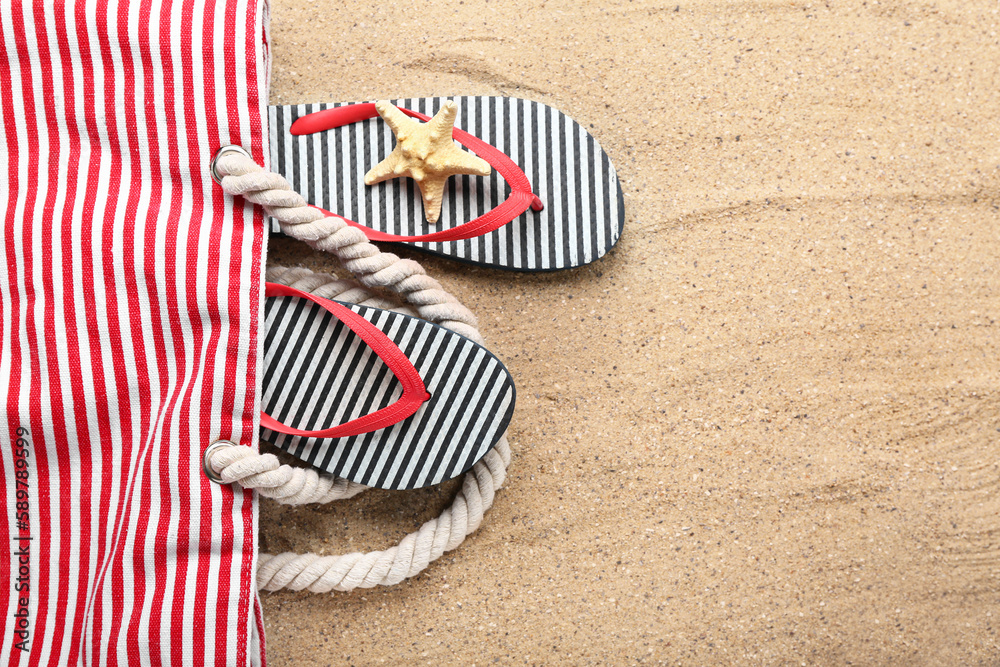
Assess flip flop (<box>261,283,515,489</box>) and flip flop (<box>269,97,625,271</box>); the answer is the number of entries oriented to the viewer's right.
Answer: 2

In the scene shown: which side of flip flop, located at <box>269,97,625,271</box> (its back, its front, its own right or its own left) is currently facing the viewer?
right
